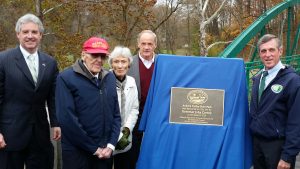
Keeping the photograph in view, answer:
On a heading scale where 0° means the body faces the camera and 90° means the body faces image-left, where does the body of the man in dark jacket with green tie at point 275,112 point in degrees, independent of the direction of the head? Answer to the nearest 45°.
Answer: approximately 45°

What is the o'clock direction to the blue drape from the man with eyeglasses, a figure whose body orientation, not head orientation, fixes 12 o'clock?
The blue drape is roughly at 10 o'clock from the man with eyeglasses.

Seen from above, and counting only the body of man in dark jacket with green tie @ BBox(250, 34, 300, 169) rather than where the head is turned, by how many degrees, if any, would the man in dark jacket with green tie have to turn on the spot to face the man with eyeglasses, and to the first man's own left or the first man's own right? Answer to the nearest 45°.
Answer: approximately 45° to the first man's own right

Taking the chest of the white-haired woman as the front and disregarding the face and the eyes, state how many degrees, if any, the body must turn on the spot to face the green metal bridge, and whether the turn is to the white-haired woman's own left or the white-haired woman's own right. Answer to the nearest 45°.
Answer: approximately 135° to the white-haired woman's own left

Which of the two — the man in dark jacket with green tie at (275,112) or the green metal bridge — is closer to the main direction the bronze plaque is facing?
the man in dark jacket with green tie

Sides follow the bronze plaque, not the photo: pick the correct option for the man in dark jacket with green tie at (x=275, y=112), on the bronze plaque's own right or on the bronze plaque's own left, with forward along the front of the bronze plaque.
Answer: on the bronze plaque's own left

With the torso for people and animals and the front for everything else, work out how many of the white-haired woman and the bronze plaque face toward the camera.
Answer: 2

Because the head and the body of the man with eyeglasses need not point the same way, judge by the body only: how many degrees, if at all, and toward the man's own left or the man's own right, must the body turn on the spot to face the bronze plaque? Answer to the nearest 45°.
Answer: approximately 45° to the man's own left

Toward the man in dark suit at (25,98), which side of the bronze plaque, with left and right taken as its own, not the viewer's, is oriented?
right
